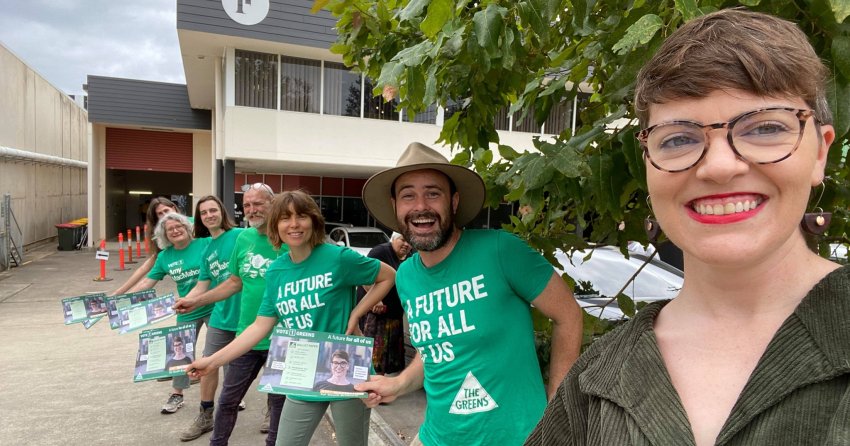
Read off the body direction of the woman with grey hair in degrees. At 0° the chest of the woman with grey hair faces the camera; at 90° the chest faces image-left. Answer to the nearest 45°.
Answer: approximately 0°

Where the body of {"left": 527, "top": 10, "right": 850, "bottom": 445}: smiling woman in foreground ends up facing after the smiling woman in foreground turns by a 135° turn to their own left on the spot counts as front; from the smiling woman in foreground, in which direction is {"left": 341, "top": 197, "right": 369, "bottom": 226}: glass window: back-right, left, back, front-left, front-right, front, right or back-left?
left

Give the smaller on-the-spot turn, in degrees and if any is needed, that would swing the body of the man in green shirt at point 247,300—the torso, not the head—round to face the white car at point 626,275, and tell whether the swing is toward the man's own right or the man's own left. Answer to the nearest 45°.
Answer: approximately 90° to the man's own left

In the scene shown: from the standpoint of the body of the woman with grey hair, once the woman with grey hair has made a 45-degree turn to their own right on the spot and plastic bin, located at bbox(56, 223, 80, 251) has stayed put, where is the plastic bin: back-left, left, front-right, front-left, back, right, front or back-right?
back-right

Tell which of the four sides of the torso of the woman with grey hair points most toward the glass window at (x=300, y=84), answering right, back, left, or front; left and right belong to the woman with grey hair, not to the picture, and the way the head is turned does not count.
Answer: back

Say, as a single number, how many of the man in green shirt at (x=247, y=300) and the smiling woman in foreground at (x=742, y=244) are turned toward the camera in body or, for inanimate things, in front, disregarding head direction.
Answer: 2

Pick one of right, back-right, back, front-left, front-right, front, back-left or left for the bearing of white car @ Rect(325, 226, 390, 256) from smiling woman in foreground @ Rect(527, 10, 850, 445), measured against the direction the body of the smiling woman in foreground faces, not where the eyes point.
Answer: back-right

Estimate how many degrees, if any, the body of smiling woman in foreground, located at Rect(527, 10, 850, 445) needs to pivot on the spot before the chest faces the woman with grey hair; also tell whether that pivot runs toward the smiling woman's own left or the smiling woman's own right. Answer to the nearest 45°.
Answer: approximately 135° to the smiling woman's own right
